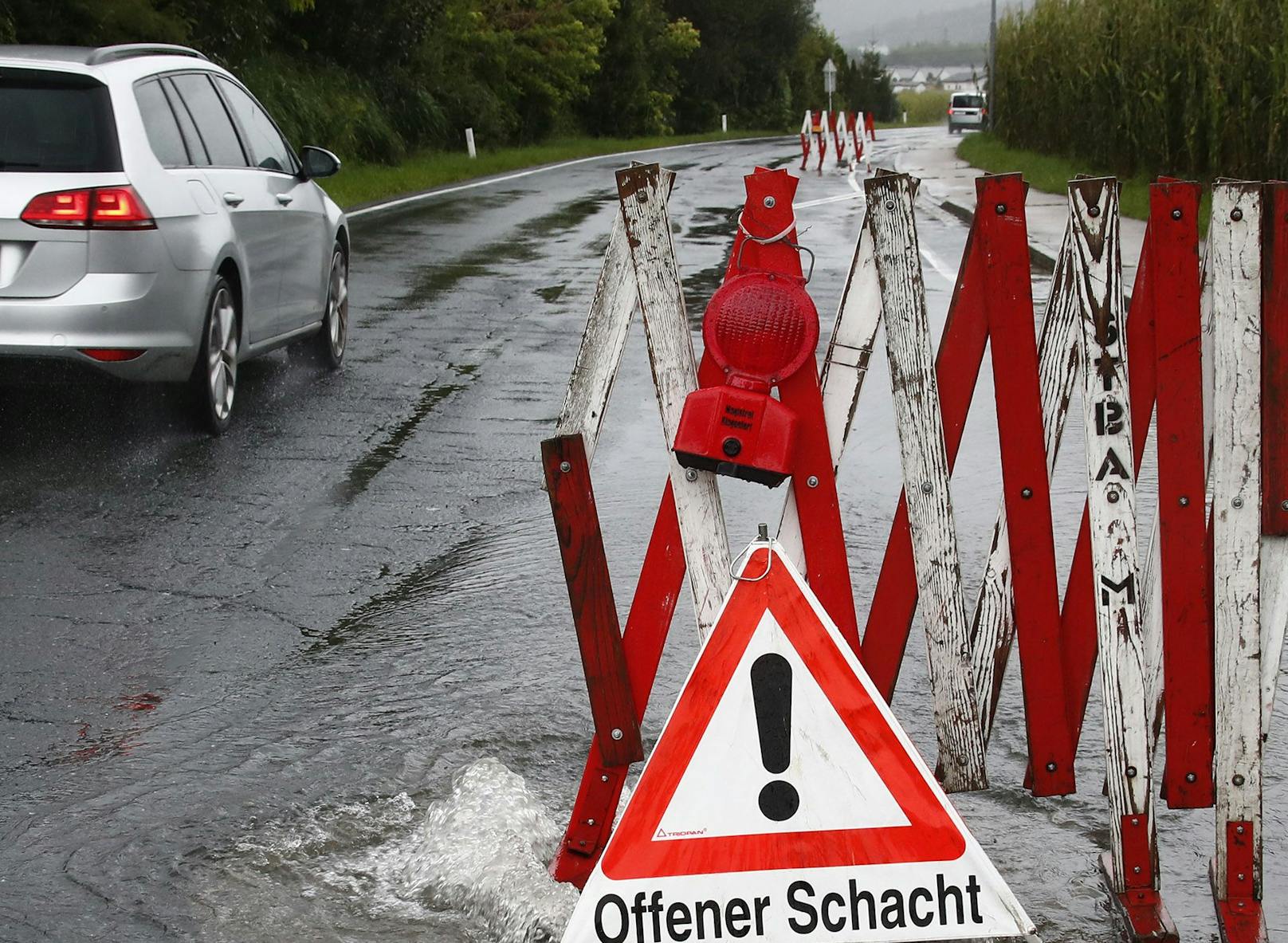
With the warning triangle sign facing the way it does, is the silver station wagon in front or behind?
behind

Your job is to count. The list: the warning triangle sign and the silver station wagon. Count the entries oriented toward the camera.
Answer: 1

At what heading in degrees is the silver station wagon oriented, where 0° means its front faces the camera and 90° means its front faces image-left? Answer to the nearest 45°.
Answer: approximately 225°

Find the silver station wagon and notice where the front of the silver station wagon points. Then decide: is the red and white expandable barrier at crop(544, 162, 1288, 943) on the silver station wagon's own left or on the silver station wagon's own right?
on the silver station wagon's own right

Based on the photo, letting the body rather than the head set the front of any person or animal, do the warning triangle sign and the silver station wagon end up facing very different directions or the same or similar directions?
very different directions

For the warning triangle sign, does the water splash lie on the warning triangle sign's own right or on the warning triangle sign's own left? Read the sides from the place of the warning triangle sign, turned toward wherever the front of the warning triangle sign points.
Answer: on the warning triangle sign's own right

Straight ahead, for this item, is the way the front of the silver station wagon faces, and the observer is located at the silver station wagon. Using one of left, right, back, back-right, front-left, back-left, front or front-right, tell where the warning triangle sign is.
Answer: back-right

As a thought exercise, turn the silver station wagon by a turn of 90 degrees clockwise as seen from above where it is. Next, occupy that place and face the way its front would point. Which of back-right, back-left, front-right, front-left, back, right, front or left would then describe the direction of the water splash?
front-right
